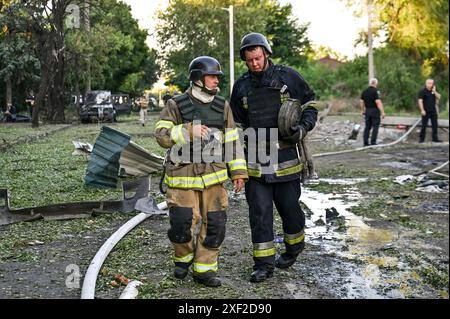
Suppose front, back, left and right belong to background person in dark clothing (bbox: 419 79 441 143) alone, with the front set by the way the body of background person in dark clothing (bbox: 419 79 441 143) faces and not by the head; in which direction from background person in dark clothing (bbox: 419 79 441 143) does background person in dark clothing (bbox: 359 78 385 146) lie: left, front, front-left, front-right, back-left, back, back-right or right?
front-right

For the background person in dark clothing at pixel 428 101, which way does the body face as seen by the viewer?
toward the camera

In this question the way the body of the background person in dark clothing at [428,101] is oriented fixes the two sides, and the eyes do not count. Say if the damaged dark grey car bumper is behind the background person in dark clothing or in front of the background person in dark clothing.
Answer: in front

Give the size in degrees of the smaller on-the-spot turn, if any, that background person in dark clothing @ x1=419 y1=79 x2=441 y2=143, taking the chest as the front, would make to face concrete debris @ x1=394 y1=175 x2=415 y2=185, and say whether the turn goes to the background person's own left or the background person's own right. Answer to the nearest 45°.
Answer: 0° — they already face it

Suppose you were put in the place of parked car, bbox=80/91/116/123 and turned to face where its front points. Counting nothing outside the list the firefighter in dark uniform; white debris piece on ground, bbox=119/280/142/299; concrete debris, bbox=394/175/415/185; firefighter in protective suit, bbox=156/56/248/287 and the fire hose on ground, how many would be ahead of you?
5

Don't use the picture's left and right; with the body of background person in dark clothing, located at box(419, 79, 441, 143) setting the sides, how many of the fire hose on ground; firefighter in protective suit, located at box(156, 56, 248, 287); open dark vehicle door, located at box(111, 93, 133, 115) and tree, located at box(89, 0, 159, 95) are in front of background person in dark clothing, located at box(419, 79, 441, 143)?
2

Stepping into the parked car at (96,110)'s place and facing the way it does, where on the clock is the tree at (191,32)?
The tree is roughly at 7 o'clock from the parked car.

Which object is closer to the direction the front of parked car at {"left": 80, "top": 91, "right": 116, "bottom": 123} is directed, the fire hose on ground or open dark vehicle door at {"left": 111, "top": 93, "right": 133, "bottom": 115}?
the fire hose on ground

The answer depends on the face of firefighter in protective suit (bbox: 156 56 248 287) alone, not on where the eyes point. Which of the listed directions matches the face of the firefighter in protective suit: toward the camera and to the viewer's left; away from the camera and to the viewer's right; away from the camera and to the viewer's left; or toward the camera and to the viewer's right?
toward the camera and to the viewer's right

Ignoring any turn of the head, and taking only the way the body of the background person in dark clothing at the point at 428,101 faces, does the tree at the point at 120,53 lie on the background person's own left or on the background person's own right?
on the background person's own right

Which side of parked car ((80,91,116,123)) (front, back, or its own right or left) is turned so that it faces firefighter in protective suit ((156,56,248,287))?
front

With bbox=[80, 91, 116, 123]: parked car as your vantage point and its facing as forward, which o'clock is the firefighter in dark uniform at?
The firefighter in dark uniform is roughly at 12 o'clock from the parked car.

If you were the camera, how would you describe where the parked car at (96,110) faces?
facing the viewer

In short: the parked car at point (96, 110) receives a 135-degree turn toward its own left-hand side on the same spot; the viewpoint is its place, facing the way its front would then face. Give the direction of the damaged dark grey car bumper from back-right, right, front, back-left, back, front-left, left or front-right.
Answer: back-right

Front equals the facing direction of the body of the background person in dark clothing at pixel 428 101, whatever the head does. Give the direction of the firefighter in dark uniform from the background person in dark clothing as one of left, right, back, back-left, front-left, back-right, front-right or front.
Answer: front

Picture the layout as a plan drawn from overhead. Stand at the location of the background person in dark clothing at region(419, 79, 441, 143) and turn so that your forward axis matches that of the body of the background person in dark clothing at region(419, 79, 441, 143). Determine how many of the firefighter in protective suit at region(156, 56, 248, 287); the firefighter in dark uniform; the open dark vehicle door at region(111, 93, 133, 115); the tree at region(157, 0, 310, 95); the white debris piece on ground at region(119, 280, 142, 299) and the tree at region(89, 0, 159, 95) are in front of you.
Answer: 3

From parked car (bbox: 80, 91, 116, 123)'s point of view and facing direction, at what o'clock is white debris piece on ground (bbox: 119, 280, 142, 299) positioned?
The white debris piece on ground is roughly at 12 o'clock from the parked car.
